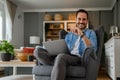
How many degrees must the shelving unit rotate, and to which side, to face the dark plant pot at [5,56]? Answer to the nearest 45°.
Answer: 0° — it already faces it

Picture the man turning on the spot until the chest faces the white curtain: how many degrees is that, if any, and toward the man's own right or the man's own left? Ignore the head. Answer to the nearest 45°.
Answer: approximately 90° to the man's own right

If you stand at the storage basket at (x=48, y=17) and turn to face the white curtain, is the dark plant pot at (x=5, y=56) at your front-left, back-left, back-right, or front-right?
front-left

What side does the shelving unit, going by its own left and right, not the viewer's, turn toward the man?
front

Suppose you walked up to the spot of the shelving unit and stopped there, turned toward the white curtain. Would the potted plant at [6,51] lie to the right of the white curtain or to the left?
left

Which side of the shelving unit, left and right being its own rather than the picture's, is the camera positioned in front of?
front

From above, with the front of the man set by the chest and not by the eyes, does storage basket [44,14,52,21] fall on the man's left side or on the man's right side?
on the man's right side

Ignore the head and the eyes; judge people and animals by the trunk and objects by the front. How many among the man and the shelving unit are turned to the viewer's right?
0

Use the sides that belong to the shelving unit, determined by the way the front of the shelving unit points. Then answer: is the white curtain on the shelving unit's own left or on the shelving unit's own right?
on the shelving unit's own right

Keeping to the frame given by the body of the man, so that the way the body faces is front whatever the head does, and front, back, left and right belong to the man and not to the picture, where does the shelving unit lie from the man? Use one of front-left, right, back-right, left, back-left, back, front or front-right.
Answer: back-right

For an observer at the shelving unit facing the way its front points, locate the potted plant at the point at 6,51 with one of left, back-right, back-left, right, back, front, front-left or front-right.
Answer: front

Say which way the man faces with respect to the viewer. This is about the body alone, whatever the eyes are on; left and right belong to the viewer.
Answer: facing the viewer and to the left of the viewer
